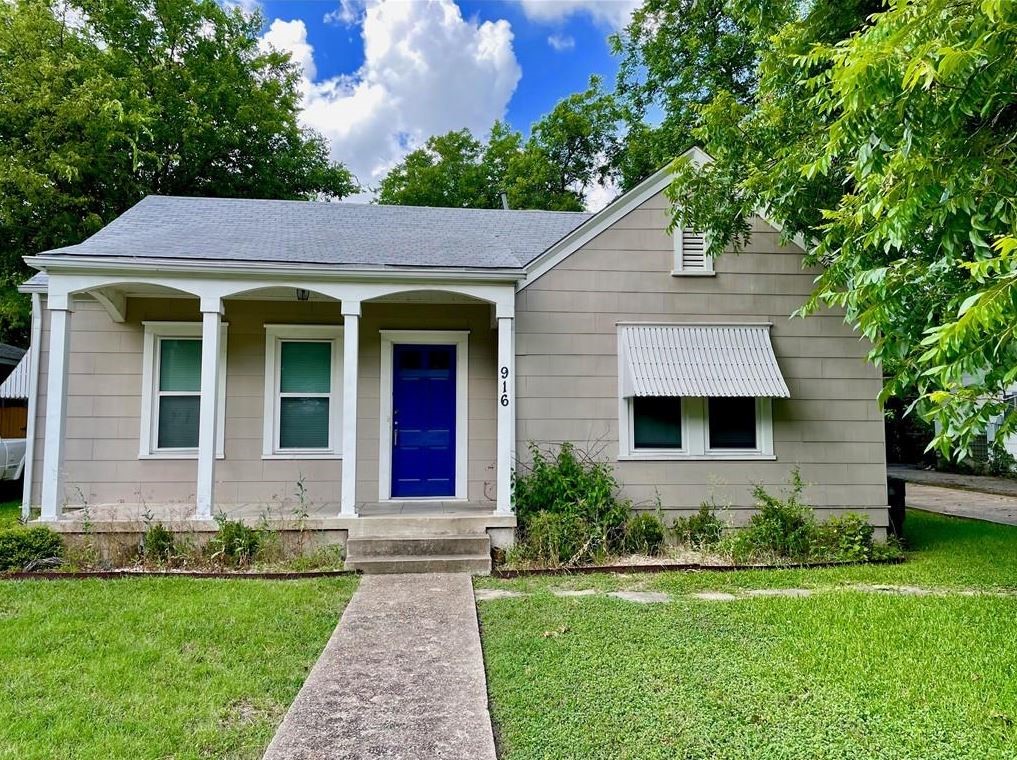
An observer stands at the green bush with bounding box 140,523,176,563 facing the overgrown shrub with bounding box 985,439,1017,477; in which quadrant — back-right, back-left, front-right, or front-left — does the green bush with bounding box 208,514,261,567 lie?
front-right

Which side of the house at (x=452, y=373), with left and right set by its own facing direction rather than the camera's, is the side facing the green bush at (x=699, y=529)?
left

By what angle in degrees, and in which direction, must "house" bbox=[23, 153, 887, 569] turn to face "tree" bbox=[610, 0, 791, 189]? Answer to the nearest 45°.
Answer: approximately 135° to its left

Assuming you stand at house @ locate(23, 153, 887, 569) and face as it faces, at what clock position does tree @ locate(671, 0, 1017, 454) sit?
The tree is roughly at 11 o'clock from the house.

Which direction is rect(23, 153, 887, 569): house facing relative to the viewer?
toward the camera

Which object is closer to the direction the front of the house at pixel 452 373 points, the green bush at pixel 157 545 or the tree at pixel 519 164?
the green bush

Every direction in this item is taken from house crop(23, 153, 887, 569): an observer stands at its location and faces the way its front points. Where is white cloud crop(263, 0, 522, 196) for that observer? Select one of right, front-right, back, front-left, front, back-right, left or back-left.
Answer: back

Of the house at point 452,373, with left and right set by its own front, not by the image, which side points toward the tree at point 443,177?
back

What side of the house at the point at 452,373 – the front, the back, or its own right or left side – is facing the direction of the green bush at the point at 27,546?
right
